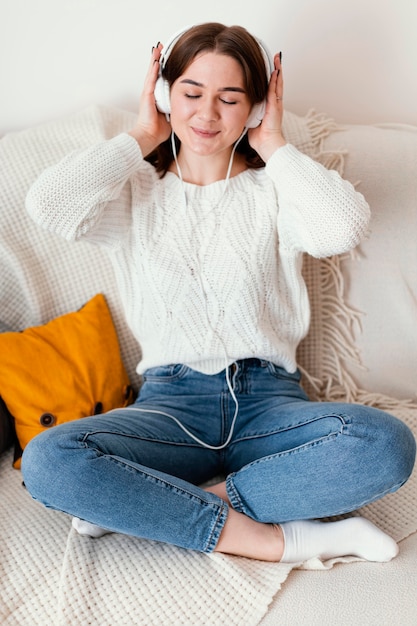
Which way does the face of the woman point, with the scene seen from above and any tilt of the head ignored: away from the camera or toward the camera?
toward the camera

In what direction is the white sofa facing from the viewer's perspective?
toward the camera

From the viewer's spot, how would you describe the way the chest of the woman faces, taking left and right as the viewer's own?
facing the viewer
